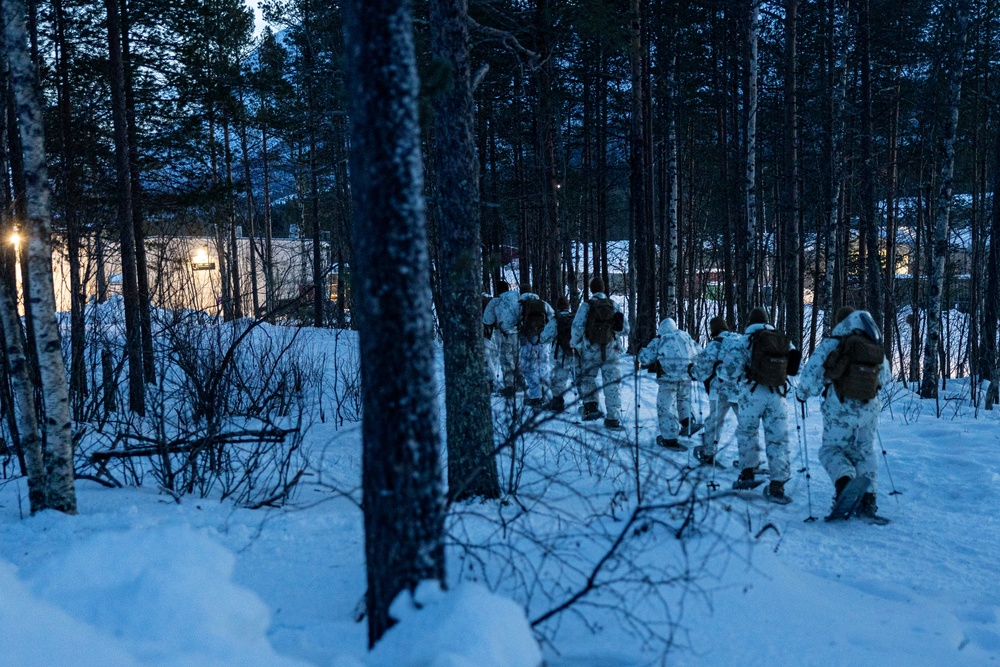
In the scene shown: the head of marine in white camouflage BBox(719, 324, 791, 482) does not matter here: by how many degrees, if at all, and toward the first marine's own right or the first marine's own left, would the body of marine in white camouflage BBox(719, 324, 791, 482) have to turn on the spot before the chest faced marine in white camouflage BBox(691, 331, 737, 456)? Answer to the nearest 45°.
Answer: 0° — they already face them

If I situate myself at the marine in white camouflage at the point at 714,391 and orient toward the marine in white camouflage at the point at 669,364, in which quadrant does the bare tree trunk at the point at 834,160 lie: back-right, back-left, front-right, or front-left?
front-right

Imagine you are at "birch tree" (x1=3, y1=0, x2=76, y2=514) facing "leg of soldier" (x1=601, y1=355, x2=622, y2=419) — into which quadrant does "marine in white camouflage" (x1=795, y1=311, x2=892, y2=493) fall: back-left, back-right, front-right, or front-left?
front-right

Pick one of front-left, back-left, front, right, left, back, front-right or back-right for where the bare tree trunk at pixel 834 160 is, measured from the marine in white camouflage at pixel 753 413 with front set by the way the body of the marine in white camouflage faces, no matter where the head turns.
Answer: front-right

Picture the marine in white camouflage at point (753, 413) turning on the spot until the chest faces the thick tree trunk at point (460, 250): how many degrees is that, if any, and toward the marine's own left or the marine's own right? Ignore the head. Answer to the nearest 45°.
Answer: approximately 90° to the marine's own left

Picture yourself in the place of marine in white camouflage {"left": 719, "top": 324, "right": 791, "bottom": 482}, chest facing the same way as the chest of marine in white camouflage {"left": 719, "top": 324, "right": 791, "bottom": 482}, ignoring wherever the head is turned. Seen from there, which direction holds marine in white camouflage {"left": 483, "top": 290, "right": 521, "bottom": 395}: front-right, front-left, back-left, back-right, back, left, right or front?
front

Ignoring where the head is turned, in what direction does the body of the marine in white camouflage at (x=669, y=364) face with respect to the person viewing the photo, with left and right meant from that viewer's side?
facing away from the viewer and to the left of the viewer

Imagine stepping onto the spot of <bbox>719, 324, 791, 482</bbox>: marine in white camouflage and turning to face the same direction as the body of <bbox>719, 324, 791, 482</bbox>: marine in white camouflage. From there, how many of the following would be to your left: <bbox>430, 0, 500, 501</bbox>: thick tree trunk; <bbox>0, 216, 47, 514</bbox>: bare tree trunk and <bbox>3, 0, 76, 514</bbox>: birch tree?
3

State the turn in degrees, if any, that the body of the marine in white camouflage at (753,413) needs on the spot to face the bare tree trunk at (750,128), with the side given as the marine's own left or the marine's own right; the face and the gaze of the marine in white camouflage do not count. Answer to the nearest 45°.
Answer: approximately 45° to the marine's own right

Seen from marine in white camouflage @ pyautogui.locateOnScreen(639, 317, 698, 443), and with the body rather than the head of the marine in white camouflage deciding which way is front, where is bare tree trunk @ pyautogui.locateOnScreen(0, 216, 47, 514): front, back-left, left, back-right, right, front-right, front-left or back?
left

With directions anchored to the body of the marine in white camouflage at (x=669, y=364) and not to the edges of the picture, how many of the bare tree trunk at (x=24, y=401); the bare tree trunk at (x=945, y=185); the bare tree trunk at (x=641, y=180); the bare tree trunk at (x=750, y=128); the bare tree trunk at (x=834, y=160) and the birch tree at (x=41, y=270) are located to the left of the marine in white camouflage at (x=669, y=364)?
2

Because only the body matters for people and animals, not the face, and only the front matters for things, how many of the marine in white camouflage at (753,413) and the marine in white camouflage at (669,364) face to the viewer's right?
0

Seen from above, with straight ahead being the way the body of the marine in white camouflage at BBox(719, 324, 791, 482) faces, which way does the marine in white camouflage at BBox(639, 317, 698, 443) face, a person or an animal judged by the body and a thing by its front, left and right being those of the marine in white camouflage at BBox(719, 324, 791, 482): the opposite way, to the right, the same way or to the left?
the same way

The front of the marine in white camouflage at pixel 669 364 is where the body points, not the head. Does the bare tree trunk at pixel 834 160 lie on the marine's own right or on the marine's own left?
on the marine's own right

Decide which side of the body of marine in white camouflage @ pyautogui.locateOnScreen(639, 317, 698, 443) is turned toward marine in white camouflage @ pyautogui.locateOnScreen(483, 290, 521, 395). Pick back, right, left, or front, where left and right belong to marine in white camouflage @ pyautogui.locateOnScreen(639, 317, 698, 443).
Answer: front

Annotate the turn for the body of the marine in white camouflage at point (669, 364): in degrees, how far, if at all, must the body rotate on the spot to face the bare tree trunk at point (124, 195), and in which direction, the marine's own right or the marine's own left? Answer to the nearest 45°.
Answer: approximately 45° to the marine's own left

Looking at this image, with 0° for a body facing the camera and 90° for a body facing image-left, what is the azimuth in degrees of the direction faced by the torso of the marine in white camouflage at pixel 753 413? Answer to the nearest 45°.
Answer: approximately 135°

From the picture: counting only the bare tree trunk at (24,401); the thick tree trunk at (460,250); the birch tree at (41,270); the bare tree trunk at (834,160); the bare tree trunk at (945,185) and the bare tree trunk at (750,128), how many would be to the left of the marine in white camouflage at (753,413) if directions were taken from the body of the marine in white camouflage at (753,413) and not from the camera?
3

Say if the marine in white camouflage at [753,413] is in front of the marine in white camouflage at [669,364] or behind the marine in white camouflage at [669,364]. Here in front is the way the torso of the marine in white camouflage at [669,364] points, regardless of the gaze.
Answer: behind

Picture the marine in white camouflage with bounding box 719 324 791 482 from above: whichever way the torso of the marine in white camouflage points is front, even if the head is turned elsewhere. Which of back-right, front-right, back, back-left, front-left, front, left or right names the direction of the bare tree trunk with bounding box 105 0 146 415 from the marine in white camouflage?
front-left

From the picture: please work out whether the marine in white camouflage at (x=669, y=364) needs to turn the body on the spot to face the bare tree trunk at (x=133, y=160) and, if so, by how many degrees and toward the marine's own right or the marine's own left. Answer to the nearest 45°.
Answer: approximately 45° to the marine's own left
